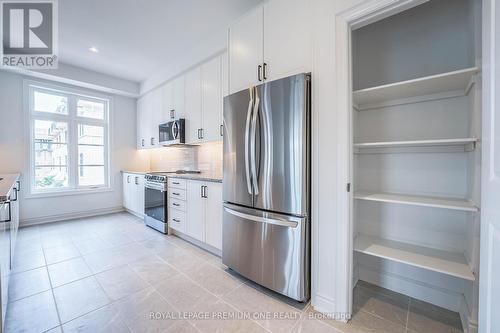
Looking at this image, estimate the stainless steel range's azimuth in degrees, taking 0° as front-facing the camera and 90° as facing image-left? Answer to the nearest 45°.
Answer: approximately 45°

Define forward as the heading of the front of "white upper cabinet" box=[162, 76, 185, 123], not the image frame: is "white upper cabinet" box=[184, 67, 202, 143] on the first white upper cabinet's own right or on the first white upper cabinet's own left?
on the first white upper cabinet's own left

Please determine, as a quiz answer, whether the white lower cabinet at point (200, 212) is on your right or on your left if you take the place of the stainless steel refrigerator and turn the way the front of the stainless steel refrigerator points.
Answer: on your right

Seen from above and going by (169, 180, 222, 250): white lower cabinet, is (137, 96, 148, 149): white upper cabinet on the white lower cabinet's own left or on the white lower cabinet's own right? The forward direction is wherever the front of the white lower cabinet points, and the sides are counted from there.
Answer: on the white lower cabinet's own right

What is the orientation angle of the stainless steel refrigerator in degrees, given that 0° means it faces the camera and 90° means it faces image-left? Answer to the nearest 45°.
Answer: approximately 45°

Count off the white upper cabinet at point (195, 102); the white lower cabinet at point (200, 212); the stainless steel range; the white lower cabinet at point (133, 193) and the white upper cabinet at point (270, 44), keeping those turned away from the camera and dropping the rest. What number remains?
0

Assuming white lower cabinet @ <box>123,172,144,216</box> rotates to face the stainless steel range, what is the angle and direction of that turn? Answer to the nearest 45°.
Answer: approximately 45° to its left

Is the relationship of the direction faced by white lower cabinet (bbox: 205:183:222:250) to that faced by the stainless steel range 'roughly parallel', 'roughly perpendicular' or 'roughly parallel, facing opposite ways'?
roughly parallel

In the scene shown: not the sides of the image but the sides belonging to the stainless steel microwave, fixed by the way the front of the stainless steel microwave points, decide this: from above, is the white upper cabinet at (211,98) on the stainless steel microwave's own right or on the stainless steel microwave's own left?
on the stainless steel microwave's own left

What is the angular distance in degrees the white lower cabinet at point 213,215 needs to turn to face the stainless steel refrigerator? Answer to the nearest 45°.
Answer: approximately 90° to its left

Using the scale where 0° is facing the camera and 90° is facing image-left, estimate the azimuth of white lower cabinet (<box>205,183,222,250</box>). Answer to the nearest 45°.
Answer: approximately 45°

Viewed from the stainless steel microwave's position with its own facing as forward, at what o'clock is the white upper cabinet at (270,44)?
The white upper cabinet is roughly at 10 o'clock from the stainless steel microwave.

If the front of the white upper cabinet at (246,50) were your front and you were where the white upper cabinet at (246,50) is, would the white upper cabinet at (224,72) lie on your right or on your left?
on your right

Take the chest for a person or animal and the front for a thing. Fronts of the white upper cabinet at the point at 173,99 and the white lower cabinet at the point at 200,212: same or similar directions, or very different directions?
same or similar directions

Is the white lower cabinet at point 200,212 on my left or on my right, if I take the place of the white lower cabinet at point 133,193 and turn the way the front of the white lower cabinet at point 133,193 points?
on my left

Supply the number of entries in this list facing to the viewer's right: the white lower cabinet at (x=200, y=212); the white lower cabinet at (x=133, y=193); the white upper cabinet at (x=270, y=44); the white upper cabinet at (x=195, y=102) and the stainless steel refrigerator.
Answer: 0

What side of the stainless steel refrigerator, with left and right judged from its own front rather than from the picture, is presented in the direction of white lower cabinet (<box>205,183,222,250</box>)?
right
